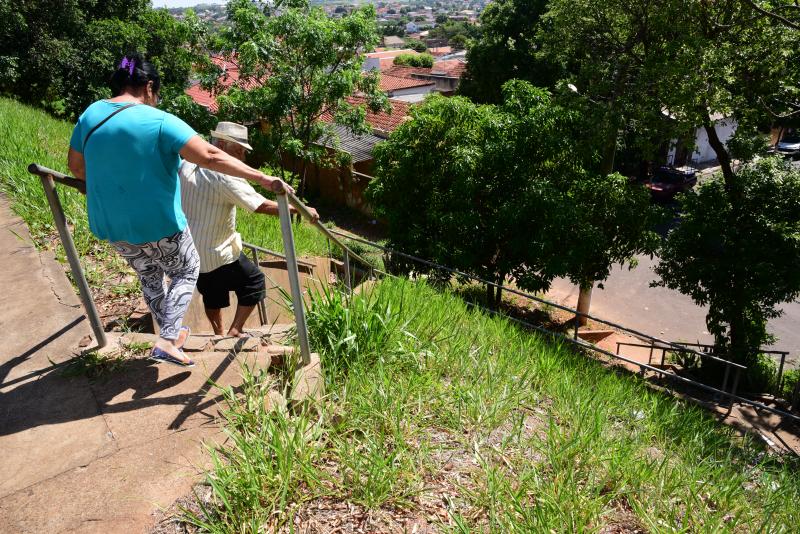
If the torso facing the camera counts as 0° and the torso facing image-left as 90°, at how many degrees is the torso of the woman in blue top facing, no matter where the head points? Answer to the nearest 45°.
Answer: approximately 225°

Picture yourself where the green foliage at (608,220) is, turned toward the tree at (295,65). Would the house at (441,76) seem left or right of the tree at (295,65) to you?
right

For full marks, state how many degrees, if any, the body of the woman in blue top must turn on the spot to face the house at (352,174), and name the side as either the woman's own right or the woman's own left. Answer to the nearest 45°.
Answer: approximately 45° to the woman's own left

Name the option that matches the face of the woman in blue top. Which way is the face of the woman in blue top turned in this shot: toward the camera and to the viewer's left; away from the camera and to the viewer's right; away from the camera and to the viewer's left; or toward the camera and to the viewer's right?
away from the camera and to the viewer's right

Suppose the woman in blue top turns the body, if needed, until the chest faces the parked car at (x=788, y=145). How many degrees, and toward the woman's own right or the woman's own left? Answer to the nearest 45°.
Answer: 0° — they already face it
